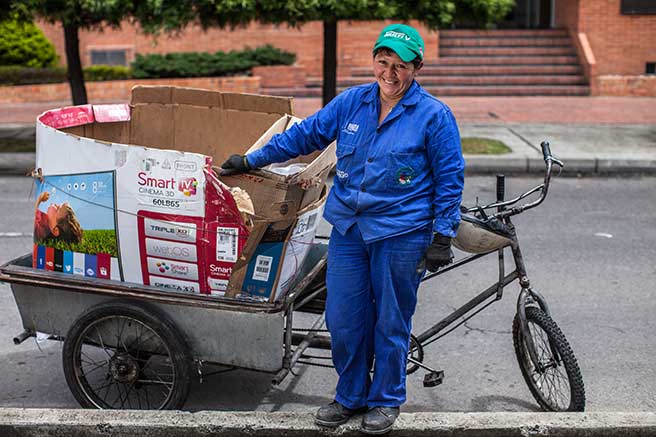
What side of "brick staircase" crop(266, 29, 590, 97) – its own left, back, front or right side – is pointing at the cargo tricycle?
front

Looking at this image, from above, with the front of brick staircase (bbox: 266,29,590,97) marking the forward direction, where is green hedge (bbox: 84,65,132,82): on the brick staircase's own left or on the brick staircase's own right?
on the brick staircase's own right

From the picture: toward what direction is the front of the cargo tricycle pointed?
to the viewer's right

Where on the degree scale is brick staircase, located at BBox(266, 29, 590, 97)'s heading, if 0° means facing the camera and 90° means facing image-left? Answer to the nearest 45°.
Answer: approximately 0°

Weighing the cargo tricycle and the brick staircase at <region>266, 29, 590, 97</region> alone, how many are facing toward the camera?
1

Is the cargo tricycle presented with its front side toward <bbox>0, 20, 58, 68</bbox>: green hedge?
no

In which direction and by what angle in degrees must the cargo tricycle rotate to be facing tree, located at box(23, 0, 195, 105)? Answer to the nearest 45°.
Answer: approximately 90° to its left

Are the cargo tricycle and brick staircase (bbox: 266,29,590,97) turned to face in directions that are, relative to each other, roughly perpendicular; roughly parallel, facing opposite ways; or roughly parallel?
roughly perpendicular

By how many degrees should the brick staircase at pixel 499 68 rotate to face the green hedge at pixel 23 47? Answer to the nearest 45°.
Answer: approximately 90° to its right

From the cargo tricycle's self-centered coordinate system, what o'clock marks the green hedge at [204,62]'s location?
The green hedge is roughly at 9 o'clock from the cargo tricycle.

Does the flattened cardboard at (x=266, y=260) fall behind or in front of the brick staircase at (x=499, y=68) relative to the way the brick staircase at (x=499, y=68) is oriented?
in front

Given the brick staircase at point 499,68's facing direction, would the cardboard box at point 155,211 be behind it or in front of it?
in front

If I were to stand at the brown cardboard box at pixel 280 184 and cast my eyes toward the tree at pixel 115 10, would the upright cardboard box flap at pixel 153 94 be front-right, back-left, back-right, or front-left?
front-left
